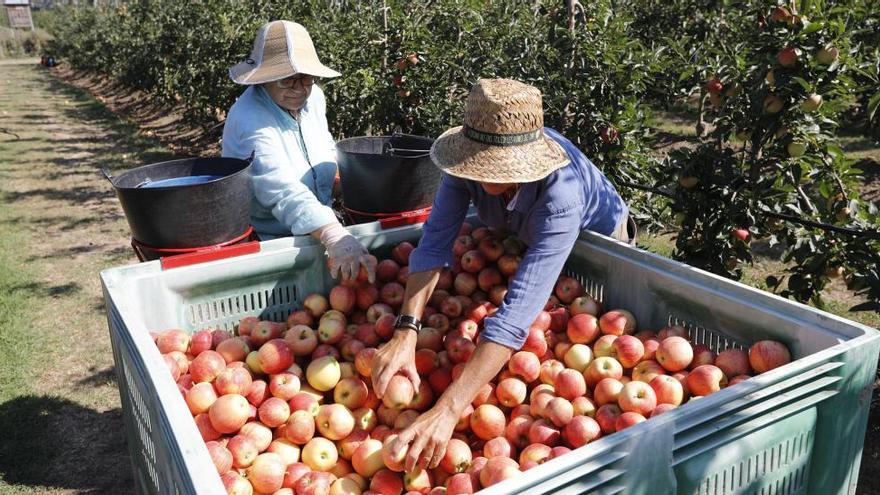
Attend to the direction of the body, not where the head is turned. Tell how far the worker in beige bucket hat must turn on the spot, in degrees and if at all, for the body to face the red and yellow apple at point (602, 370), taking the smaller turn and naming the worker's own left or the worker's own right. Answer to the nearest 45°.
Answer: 0° — they already face it

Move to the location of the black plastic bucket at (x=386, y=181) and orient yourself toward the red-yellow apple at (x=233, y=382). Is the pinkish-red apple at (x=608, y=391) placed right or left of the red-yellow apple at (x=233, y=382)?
left

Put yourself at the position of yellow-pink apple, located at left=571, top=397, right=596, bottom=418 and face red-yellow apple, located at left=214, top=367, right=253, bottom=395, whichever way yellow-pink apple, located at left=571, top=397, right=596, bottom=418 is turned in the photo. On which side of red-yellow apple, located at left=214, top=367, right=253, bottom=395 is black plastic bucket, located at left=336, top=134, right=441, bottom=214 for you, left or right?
right

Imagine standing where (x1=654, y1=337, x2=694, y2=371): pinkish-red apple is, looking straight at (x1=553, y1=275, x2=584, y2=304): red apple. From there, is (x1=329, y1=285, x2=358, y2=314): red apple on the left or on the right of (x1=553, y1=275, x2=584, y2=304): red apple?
left

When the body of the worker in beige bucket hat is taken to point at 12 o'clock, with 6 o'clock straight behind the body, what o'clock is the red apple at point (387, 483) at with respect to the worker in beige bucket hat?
The red apple is roughly at 1 o'clock from the worker in beige bucket hat.

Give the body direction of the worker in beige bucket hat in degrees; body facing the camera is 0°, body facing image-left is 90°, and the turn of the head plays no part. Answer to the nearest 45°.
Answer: approximately 315°

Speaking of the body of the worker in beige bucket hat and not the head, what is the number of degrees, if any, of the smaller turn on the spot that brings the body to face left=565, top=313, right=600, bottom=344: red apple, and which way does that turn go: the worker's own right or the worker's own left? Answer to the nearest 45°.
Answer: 0° — they already face it

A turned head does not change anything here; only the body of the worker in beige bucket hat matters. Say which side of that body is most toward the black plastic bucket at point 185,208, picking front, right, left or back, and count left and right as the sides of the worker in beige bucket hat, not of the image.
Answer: right

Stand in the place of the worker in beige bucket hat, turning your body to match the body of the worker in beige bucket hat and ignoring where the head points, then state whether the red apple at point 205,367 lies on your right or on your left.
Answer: on your right
